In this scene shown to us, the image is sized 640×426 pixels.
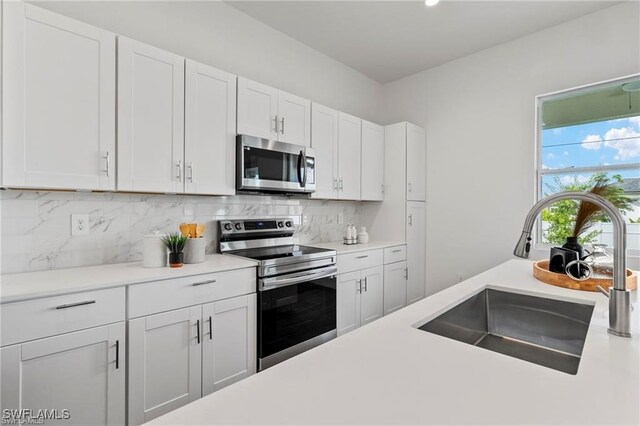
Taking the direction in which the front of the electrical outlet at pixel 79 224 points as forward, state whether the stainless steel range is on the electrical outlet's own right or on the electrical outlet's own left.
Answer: on the electrical outlet's own left

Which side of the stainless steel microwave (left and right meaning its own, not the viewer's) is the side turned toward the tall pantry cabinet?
left

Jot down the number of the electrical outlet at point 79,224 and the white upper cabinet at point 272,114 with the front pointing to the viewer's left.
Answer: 0

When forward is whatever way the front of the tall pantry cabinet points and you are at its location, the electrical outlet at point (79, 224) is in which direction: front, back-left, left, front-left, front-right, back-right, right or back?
right

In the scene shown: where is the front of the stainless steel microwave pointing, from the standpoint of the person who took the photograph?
facing the viewer and to the right of the viewer

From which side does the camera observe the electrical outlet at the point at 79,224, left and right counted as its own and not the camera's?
front

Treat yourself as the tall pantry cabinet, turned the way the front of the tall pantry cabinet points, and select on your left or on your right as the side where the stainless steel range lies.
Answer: on your right

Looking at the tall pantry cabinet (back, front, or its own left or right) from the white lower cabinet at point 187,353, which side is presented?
right

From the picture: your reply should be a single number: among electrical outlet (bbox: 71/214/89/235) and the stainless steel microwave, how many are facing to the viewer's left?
0

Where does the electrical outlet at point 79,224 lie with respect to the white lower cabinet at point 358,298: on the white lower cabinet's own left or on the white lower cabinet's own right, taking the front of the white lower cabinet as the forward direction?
on the white lower cabinet's own right

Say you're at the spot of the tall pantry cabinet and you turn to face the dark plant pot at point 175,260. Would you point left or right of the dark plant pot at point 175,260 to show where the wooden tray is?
left

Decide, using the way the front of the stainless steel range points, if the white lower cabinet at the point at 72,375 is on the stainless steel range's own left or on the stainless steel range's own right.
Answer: on the stainless steel range's own right

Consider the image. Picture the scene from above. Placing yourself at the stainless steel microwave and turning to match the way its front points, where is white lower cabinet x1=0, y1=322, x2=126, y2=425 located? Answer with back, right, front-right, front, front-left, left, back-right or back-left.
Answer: right

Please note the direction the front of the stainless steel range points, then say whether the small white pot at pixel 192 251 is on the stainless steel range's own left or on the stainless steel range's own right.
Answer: on the stainless steel range's own right

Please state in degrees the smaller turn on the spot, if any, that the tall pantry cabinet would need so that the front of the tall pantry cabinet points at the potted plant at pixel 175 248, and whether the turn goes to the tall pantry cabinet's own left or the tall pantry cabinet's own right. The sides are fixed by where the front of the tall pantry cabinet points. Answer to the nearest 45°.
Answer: approximately 90° to the tall pantry cabinet's own right
